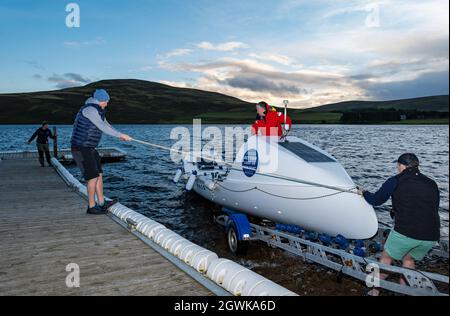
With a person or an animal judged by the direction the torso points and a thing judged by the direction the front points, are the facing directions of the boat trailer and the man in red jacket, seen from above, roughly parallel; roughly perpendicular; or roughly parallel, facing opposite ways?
roughly perpendicular

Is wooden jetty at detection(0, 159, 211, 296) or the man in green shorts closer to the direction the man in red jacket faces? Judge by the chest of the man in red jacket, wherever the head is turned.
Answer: the wooden jetty

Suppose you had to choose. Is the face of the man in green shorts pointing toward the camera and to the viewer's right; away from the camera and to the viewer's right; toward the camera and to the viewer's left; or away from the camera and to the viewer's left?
away from the camera and to the viewer's left

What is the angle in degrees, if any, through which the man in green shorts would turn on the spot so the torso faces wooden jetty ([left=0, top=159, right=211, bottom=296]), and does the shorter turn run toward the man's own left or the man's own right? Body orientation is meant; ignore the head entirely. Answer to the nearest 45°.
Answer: approximately 45° to the man's own left

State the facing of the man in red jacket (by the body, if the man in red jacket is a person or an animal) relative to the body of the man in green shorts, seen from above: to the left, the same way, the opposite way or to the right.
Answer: to the left

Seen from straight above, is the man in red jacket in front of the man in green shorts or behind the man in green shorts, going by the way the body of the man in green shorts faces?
in front

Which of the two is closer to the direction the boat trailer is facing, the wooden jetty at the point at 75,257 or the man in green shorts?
the man in green shorts

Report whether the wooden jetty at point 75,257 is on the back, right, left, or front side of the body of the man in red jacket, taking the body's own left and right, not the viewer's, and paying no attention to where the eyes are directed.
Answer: front

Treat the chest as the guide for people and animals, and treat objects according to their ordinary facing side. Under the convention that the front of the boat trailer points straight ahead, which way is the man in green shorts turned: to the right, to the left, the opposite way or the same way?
the opposite way

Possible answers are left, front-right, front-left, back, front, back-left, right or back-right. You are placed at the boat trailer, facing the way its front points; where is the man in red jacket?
back

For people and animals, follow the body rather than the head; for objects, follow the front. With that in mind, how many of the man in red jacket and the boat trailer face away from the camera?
0

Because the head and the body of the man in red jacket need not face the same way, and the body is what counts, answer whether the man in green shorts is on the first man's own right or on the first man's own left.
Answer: on the first man's own left

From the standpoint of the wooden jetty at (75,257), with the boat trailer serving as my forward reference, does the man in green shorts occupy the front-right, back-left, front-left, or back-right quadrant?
front-right

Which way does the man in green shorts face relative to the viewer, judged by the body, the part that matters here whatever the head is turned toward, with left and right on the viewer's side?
facing away from the viewer and to the left of the viewer

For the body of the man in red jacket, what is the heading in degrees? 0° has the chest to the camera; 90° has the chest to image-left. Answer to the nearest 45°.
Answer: approximately 45°
